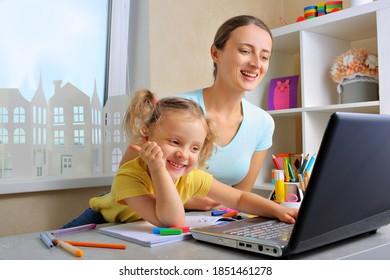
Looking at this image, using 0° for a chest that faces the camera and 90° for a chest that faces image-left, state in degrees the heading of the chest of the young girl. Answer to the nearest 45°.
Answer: approximately 315°

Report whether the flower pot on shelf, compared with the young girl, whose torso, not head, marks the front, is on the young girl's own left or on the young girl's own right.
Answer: on the young girl's own left

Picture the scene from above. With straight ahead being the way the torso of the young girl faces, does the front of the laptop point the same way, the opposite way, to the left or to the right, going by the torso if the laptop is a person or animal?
the opposite way

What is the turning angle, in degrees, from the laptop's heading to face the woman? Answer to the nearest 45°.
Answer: approximately 45° to its right

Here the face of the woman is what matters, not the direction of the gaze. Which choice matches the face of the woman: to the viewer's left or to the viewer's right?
to the viewer's right

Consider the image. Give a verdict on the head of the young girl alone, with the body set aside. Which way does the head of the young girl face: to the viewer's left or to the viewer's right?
to the viewer's right

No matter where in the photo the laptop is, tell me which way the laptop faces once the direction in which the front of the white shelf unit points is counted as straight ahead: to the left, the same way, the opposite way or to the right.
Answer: to the right

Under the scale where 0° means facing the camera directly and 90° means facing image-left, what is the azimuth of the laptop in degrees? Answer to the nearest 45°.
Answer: approximately 135°

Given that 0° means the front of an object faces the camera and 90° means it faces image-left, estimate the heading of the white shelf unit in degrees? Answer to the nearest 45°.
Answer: approximately 45°

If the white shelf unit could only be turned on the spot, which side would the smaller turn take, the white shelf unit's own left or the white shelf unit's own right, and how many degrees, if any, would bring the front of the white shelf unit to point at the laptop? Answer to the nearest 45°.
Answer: approximately 45° to the white shelf unit's own left
